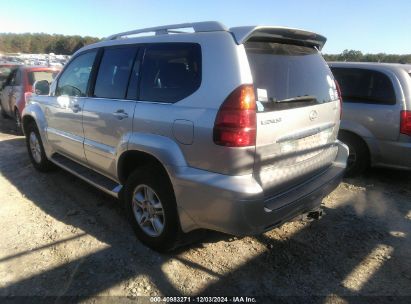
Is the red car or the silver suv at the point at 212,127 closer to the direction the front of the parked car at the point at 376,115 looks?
the red car

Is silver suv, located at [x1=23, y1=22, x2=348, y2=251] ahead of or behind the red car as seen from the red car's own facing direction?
behind

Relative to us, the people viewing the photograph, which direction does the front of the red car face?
facing away from the viewer and to the left of the viewer

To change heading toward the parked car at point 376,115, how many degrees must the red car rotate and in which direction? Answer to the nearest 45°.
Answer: approximately 180°

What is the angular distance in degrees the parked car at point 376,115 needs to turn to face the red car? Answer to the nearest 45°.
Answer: approximately 45° to its left

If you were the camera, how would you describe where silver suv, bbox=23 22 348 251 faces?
facing away from the viewer and to the left of the viewer

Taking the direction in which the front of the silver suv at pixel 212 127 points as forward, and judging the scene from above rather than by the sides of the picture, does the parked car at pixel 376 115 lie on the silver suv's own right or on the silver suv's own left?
on the silver suv's own right

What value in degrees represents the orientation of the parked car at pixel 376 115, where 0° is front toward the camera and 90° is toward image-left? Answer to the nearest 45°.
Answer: approximately 135°
